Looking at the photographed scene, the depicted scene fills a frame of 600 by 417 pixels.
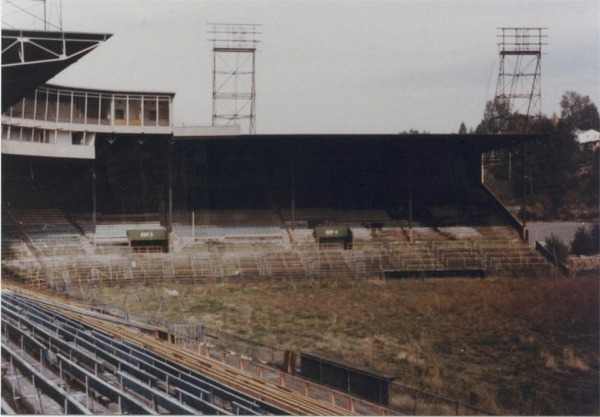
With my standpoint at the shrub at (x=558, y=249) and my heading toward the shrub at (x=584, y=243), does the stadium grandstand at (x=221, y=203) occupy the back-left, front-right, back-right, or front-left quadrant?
back-left

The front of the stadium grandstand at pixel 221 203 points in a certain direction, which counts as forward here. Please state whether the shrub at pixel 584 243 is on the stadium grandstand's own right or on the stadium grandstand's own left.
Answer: on the stadium grandstand's own left

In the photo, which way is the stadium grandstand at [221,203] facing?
toward the camera

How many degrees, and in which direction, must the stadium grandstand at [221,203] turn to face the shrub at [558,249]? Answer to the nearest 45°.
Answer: approximately 90° to its left
